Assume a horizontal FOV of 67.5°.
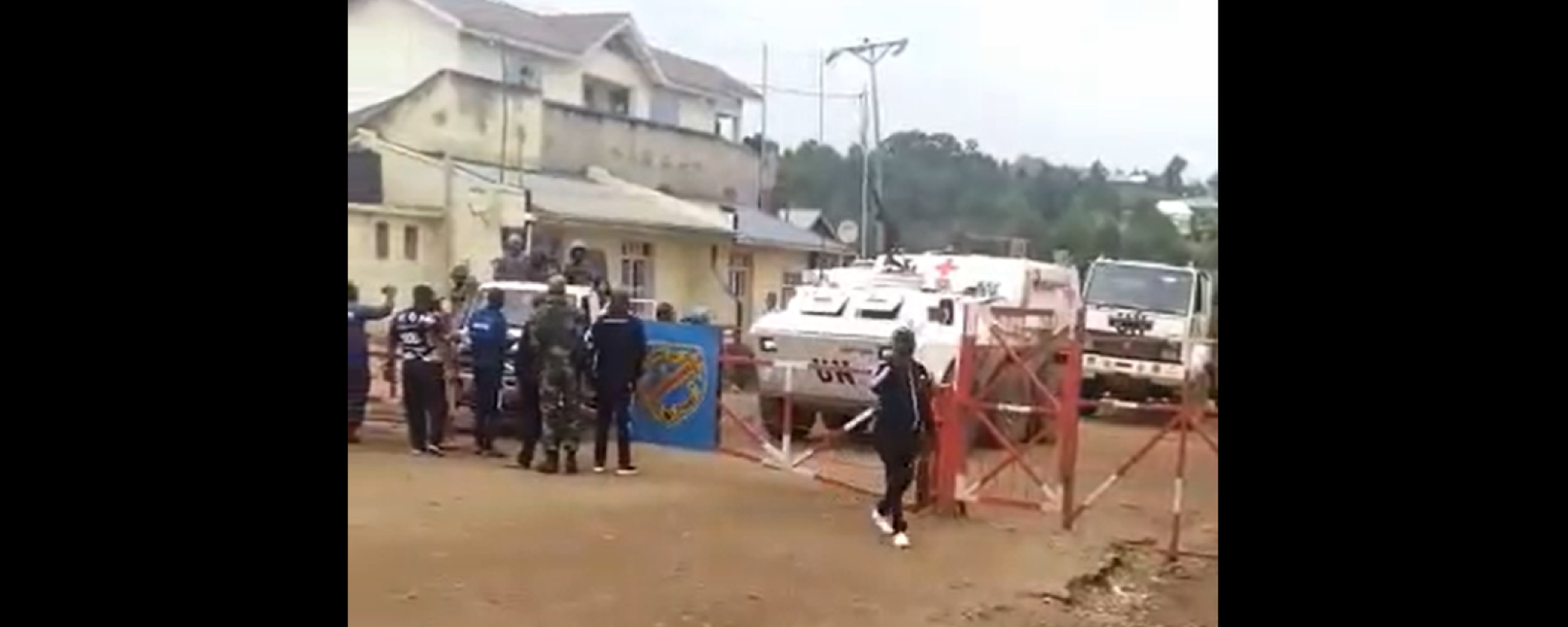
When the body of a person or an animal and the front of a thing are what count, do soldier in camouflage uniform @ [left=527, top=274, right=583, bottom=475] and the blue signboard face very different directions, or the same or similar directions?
very different directions

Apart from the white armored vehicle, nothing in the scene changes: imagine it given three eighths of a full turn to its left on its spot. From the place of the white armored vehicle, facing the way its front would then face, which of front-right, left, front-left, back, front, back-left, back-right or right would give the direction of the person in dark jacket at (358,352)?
back

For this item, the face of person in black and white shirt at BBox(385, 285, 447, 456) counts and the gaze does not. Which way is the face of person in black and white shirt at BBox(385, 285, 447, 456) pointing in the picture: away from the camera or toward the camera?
away from the camera

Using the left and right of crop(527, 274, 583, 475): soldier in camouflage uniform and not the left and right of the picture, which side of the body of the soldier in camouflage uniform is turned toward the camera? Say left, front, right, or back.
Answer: back

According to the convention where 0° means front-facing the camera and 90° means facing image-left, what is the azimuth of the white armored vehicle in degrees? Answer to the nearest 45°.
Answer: approximately 45°

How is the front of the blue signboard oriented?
toward the camera

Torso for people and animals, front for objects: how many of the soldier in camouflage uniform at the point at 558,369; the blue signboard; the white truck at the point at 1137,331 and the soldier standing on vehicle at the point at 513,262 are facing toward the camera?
3

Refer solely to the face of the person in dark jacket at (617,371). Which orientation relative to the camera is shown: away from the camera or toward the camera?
away from the camera

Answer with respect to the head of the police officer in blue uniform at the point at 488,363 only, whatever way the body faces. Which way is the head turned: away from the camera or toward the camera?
away from the camera

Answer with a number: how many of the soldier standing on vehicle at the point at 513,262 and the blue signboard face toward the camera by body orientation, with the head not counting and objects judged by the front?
2

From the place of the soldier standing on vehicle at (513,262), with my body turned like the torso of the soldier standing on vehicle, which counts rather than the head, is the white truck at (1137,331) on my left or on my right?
on my left

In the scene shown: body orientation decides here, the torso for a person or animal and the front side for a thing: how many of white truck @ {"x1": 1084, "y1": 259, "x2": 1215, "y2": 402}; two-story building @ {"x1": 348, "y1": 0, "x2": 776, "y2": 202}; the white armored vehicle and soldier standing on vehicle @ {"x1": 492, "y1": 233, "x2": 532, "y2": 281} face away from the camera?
0
